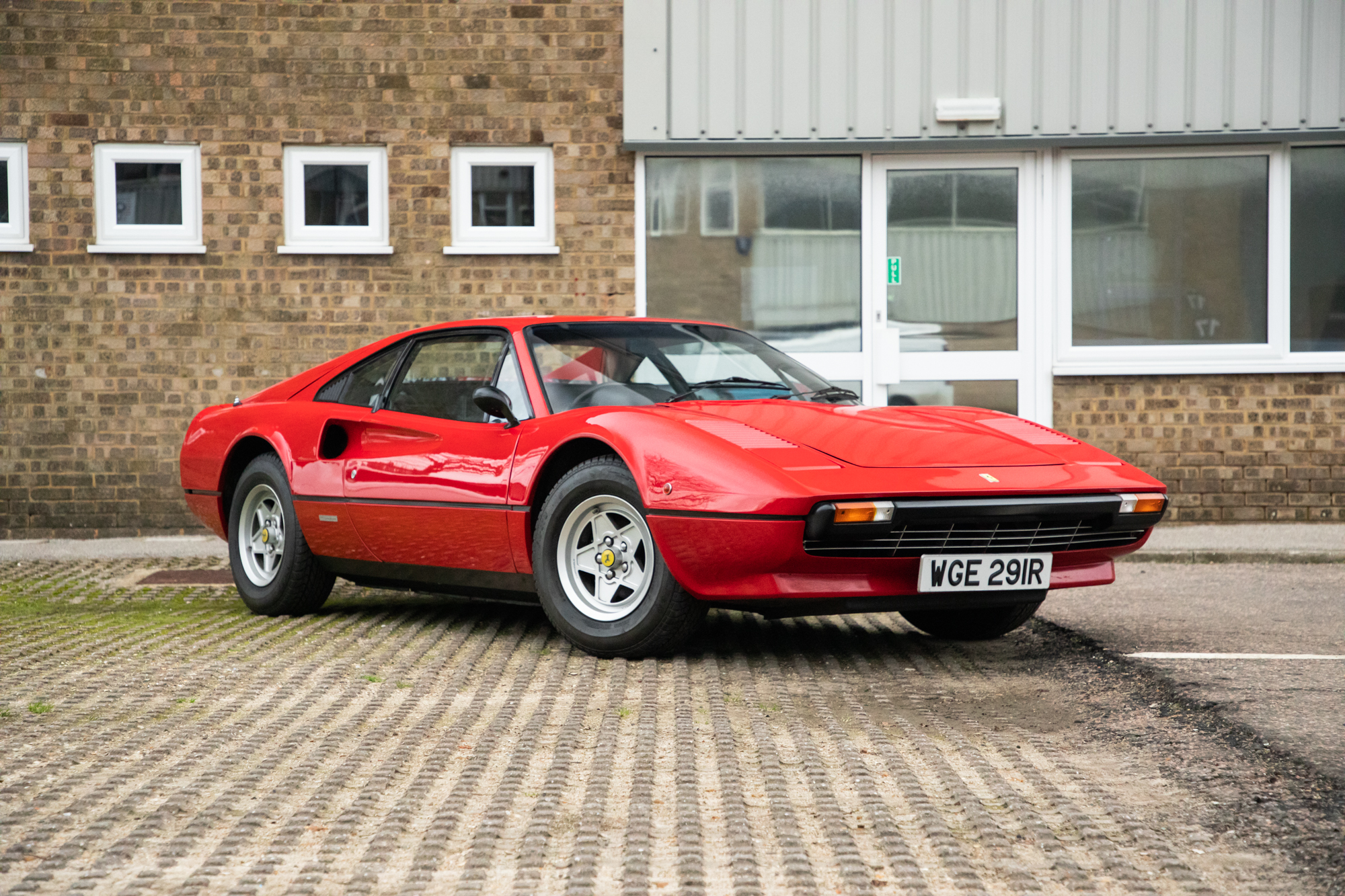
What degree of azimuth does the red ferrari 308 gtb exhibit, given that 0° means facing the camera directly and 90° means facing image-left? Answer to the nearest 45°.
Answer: approximately 315°

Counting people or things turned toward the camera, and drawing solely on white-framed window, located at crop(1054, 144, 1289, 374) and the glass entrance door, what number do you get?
2

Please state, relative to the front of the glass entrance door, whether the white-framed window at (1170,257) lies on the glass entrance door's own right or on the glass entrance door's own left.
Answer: on the glass entrance door's own left

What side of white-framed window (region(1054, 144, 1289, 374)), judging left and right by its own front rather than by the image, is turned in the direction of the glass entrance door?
right

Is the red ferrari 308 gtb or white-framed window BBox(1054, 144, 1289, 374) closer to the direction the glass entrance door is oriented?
the red ferrari 308 gtb
